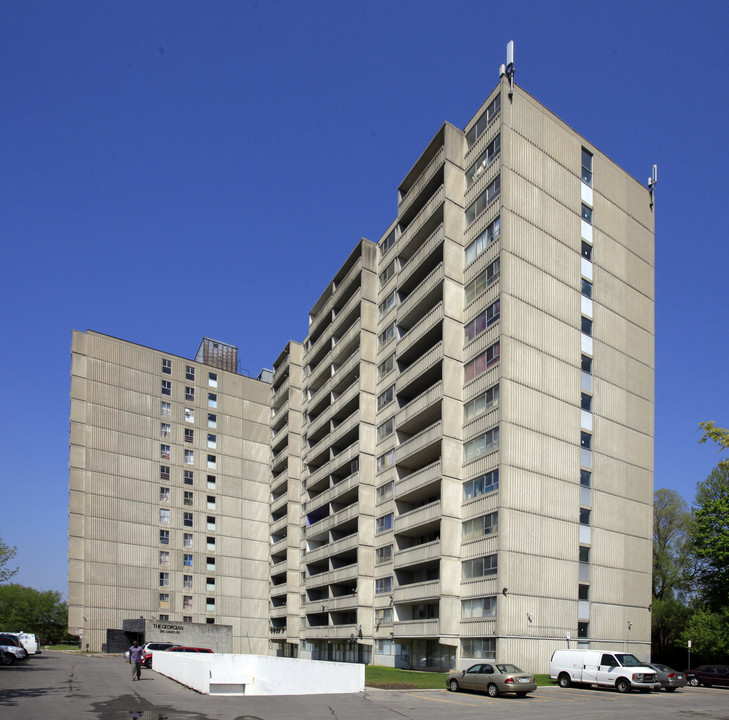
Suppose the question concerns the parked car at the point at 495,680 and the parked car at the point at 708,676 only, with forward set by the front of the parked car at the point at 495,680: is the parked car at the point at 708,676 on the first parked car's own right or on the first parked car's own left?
on the first parked car's own right

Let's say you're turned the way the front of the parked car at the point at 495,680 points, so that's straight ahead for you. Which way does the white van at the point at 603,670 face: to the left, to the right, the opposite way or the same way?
the opposite way

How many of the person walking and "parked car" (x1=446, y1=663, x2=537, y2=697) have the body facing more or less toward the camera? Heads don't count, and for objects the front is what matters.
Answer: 1

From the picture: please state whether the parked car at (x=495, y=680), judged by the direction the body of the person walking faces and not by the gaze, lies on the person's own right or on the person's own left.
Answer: on the person's own left

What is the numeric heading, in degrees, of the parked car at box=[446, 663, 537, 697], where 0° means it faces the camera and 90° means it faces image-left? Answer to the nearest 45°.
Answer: approximately 135°

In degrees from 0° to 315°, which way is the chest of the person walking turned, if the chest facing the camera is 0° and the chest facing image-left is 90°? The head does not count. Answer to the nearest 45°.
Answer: approximately 0°

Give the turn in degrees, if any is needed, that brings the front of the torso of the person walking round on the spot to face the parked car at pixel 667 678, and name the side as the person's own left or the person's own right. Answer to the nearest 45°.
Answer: approximately 90° to the person's own left
